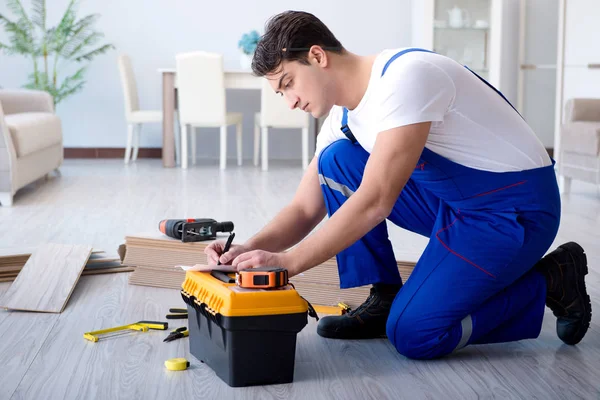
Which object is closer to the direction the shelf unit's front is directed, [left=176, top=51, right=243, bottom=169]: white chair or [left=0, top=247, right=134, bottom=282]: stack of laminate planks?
the stack of laminate planks

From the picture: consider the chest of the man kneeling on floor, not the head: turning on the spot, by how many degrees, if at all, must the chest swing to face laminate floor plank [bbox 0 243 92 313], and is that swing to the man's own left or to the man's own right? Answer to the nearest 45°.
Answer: approximately 45° to the man's own right

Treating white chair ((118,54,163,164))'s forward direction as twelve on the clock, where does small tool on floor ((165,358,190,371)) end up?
The small tool on floor is roughly at 3 o'clock from the white chair.

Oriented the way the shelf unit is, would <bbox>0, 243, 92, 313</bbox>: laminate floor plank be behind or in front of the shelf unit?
in front

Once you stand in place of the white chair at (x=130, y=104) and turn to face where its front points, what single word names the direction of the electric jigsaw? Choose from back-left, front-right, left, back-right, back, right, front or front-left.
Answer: right

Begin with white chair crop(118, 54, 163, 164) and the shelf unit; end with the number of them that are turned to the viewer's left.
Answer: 0

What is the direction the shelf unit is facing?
toward the camera

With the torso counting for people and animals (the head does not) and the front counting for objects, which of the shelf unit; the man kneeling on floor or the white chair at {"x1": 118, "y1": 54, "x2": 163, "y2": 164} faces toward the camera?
the shelf unit

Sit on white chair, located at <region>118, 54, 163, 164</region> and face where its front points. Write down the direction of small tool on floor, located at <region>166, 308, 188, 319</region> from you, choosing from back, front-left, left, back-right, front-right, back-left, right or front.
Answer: right

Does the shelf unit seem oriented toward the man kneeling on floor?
yes

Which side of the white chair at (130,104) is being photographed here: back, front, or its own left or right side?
right

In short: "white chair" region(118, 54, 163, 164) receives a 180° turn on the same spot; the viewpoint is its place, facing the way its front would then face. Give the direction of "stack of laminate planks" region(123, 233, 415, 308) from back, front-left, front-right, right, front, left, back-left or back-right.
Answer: left

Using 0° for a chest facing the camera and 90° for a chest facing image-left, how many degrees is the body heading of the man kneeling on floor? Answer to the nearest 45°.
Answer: approximately 90°

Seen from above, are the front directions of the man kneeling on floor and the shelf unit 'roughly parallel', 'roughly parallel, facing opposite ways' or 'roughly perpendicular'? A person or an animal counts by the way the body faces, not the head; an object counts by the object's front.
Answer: roughly perpendicular

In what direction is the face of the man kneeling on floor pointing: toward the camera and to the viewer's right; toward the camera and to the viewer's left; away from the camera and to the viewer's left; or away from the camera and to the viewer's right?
toward the camera and to the viewer's left

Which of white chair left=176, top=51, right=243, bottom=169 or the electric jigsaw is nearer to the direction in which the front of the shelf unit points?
the electric jigsaw
